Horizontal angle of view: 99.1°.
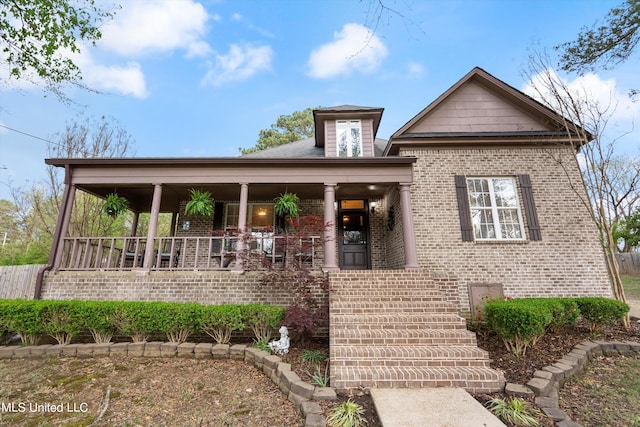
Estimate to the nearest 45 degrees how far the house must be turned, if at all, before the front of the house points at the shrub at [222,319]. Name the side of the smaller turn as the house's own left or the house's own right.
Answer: approximately 90° to the house's own right

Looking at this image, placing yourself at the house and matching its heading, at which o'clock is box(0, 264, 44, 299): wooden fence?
The wooden fence is roughly at 3 o'clock from the house.

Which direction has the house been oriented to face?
toward the camera

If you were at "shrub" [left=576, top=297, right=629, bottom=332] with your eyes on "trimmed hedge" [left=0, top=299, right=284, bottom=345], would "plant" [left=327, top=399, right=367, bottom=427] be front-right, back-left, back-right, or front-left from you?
front-left

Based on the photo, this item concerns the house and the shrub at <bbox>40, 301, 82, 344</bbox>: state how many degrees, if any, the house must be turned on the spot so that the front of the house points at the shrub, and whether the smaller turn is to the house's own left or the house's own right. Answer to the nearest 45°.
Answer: approximately 90° to the house's own right

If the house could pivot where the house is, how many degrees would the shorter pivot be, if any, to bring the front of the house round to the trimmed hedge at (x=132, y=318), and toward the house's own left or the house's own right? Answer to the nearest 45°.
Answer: approximately 90° to the house's own right

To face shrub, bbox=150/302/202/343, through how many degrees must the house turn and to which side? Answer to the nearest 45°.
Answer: approximately 90° to its right

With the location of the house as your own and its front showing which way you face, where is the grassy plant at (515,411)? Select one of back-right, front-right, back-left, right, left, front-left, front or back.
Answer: front

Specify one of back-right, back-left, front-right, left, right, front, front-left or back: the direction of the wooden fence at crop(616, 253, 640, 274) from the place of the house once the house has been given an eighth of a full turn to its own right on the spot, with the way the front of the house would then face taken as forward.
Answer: back
